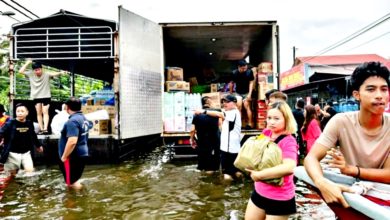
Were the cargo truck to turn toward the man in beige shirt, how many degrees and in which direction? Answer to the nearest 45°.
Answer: approximately 180°

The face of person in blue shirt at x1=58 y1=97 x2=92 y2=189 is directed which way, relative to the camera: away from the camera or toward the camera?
away from the camera

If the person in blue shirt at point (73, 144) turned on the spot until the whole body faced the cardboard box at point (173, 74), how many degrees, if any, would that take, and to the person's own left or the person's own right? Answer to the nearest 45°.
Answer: approximately 90° to the person's own right

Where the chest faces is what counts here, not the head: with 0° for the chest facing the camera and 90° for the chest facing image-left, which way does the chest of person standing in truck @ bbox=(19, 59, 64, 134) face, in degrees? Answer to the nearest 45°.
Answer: approximately 0°

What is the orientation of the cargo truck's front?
away from the camera

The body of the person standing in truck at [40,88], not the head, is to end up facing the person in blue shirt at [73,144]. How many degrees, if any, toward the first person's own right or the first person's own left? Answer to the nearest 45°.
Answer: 0° — they already face them

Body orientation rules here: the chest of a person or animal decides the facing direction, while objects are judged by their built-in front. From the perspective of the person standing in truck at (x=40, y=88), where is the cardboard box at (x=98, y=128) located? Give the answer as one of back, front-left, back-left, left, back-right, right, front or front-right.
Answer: front-left

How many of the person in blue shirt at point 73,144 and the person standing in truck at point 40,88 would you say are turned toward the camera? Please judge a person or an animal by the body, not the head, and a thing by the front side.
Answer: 1

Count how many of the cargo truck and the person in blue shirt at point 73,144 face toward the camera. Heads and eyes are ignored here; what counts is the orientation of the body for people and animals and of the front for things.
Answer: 0

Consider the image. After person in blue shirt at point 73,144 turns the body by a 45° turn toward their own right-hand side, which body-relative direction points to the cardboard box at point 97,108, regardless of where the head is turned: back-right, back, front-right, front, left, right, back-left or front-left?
front

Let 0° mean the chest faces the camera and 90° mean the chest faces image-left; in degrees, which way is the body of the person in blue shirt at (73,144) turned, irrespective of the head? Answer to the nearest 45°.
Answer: approximately 135°

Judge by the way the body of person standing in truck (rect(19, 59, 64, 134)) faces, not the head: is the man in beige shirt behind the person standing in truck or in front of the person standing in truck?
in front

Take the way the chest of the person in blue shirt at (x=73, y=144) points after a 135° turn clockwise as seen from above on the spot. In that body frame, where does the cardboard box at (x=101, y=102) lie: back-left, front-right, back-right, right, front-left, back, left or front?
left
